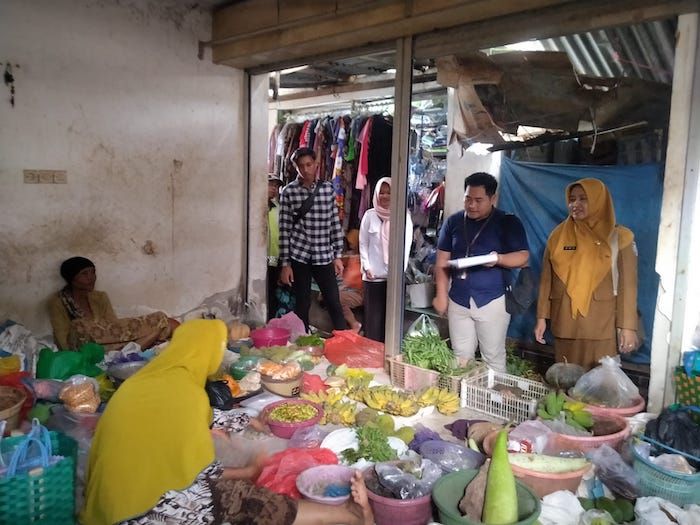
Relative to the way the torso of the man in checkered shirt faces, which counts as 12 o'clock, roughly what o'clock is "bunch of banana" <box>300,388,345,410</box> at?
The bunch of banana is roughly at 12 o'clock from the man in checkered shirt.

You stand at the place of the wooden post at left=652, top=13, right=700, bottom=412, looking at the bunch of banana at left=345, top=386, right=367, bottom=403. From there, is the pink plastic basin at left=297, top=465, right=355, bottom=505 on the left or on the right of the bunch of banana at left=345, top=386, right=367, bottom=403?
left

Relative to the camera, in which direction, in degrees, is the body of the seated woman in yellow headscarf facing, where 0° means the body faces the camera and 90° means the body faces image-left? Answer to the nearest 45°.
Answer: approximately 270°

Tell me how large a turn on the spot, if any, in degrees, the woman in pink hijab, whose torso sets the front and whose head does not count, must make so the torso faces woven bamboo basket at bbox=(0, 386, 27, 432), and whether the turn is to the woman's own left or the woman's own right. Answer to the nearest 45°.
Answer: approximately 45° to the woman's own right

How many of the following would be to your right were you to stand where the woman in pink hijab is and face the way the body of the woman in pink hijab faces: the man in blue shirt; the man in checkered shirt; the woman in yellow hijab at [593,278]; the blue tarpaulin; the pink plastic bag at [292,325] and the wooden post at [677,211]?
2

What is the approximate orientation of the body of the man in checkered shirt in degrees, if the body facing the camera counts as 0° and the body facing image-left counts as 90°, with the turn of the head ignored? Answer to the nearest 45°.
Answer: approximately 0°

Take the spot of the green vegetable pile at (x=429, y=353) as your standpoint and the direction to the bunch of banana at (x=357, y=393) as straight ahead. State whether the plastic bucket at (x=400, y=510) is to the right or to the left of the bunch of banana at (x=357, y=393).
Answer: left

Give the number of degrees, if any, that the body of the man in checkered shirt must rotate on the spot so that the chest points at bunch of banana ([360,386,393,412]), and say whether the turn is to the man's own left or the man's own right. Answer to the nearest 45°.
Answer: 0° — they already face it

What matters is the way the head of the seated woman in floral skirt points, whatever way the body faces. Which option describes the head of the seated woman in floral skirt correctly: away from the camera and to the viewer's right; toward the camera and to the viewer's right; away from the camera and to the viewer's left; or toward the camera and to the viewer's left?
toward the camera and to the viewer's right

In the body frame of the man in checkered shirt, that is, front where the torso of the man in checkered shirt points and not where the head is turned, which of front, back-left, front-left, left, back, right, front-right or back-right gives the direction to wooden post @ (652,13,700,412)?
front-left

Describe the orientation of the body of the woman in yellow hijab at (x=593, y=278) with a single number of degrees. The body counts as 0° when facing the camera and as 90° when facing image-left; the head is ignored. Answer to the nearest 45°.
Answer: approximately 45°
